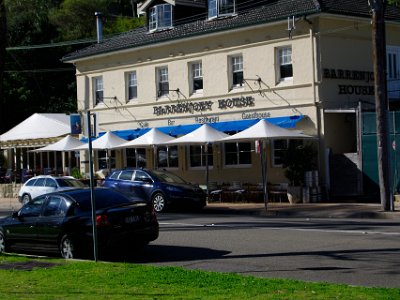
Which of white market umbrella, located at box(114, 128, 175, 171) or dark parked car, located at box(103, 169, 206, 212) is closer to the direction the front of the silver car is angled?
the dark parked car

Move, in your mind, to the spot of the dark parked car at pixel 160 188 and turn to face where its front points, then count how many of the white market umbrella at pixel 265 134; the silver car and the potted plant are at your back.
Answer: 1

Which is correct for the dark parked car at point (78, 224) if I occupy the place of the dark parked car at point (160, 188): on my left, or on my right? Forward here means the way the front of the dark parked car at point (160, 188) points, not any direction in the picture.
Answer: on my right

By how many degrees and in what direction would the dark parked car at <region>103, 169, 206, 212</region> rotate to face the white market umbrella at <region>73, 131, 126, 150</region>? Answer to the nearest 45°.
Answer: approximately 135° to its left

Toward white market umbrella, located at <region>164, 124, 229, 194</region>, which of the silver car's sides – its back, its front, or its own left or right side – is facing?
front

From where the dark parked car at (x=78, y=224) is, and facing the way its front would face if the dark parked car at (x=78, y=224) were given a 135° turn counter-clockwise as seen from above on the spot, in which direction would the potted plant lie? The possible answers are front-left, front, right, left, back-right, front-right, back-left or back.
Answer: back-left

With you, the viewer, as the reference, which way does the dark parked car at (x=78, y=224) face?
facing away from the viewer and to the left of the viewer

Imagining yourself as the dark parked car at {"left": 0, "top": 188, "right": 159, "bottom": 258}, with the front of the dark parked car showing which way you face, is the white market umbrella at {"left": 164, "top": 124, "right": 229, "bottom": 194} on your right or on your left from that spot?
on your right

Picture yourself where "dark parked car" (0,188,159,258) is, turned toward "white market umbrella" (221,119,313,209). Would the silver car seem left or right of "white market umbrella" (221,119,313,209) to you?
left

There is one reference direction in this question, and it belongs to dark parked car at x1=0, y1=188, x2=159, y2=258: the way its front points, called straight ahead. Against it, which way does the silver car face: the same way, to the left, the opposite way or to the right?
the opposite way

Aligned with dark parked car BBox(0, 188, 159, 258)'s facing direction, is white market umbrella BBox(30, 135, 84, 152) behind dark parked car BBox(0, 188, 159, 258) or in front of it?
in front

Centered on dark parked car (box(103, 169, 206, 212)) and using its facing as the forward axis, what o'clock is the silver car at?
The silver car is roughly at 6 o'clock from the dark parked car.

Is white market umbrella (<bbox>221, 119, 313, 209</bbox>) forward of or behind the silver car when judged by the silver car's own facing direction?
forward

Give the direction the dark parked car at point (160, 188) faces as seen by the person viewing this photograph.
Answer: facing the viewer and to the right of the viewer

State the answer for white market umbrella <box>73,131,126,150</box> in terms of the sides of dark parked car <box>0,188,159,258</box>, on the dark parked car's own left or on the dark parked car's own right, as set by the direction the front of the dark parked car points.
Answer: on the dark parked car's own right

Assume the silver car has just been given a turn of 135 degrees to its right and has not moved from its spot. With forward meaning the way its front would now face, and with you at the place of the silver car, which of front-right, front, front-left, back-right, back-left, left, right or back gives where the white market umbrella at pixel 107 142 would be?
back-right
